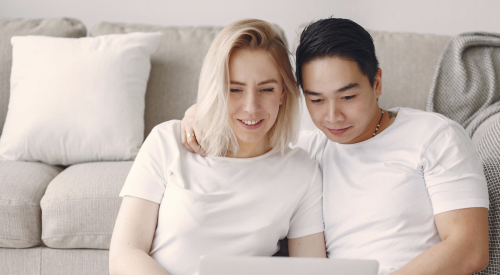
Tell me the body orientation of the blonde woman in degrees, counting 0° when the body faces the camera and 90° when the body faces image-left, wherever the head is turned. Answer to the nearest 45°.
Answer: approximately 0°

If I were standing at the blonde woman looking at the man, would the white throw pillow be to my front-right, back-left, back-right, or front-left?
back-left

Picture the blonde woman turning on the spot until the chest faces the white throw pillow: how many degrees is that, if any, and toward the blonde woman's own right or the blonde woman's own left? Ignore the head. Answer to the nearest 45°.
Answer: approximately 135° to the blonde woman's own right

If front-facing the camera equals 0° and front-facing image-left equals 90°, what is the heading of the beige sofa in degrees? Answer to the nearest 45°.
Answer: approximately 0°
